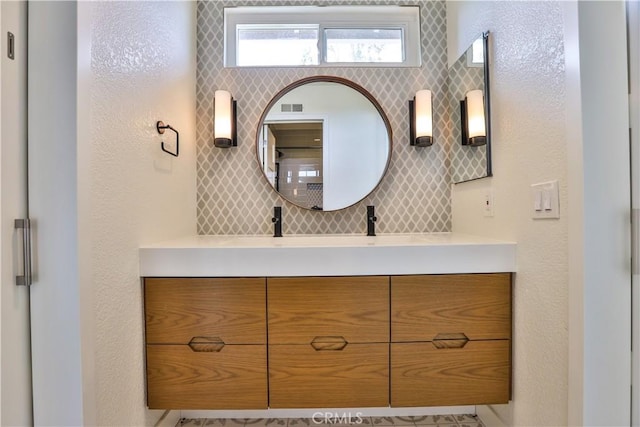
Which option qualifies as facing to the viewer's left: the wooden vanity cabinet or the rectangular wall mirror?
the rectangular wall mirror

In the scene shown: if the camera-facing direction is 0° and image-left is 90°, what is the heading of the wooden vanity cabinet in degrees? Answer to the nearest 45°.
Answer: approximately 0°

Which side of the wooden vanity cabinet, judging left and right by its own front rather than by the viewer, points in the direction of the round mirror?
back

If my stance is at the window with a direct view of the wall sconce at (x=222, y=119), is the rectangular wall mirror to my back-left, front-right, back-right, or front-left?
back-left

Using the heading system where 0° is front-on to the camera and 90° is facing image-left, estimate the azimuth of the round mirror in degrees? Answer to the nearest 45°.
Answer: approximately 0°

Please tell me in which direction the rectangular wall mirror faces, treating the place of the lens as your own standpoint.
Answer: facing to the left of the viewer

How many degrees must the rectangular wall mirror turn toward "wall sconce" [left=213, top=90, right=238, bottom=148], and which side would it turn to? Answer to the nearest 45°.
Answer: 0° — it already faces it
